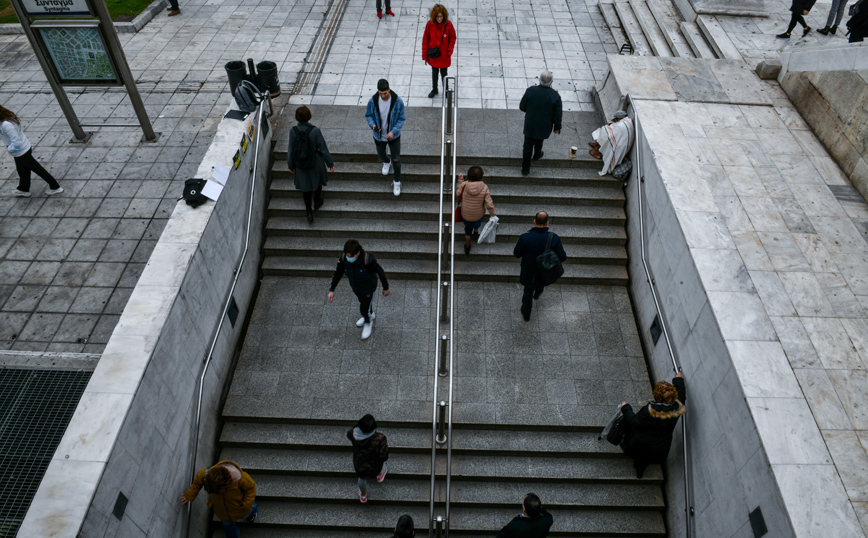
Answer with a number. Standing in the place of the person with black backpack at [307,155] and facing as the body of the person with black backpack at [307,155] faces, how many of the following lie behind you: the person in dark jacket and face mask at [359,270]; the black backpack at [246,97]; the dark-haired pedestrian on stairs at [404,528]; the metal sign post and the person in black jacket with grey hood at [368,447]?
3

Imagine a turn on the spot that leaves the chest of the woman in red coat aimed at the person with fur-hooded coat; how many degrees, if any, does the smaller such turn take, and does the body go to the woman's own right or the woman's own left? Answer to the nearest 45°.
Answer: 0° — they already face them

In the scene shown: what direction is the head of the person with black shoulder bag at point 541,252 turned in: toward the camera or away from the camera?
away from the camera

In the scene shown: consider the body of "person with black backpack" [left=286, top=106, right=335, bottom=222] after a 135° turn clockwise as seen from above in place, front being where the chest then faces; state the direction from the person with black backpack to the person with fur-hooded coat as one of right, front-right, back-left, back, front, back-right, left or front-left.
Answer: front

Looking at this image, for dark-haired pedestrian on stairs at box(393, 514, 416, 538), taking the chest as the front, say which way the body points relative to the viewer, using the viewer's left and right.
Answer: facing away from the viewer

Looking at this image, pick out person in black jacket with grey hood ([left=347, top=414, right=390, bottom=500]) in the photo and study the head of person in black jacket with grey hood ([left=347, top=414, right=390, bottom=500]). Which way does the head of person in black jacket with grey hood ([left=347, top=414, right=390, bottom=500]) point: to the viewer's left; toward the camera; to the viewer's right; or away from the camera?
away from the camera

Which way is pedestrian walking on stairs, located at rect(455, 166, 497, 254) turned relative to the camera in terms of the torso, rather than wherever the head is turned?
away from the camera

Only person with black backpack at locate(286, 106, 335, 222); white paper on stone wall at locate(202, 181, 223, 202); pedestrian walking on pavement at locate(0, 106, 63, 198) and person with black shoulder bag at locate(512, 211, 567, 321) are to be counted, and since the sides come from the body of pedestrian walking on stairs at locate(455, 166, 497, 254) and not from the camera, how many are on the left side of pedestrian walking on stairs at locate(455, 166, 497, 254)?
3

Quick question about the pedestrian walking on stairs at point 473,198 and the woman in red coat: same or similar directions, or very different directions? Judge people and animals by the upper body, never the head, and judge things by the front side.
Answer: very different directions

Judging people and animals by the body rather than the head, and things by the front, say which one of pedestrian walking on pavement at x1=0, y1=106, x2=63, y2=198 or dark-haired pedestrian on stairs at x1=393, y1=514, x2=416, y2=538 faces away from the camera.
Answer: dark-haired pedestrian on stairs at x1=393, y1=514, x2=416, y2=538

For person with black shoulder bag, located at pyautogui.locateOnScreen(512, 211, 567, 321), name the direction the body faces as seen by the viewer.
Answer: away from the camera

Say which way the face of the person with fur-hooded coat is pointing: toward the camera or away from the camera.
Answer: away from the camera

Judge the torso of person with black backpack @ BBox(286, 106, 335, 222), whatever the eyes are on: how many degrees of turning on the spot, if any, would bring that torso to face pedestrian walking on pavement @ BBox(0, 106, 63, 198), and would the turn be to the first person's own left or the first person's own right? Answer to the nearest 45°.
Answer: approximately 90° to the first person's own left
